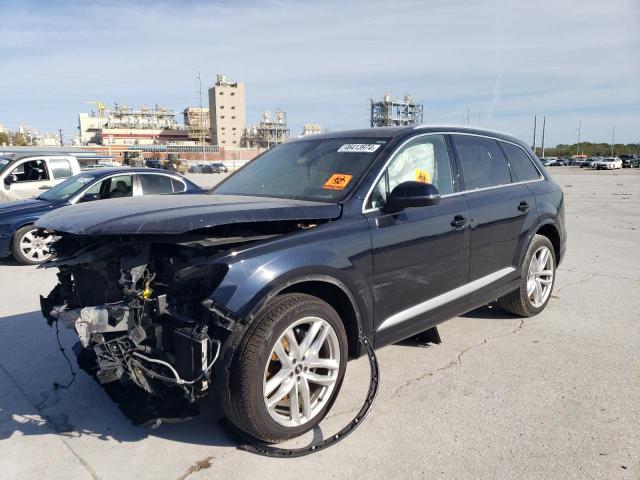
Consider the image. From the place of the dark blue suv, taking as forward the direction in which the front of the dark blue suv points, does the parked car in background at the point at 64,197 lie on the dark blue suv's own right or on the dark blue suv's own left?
on the dark blue suv's own right

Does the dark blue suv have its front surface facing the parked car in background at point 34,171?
no
